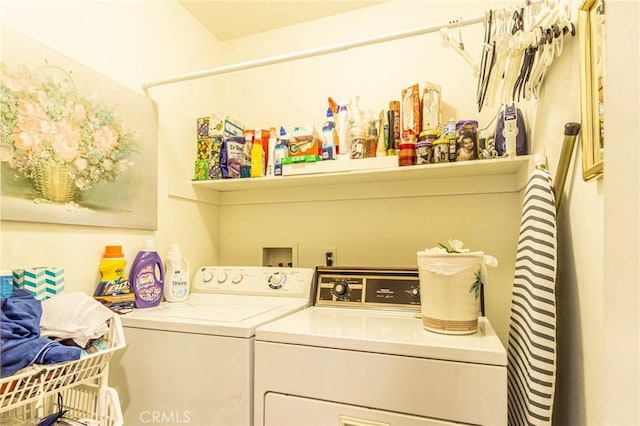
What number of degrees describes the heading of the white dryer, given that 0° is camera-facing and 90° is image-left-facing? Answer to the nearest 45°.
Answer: approximately 0°

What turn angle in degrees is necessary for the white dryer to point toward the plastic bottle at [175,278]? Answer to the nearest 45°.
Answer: approximately 135° to its right

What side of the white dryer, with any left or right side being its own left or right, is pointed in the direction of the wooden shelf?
back

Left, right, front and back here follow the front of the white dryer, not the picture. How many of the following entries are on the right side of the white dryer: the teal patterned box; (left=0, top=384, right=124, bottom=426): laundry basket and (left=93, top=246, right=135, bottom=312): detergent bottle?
3

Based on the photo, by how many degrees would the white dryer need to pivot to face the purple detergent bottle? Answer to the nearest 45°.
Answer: approximately 90° to its right

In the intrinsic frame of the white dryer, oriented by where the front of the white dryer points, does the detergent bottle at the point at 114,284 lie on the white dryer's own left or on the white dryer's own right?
on the white dryer's own right

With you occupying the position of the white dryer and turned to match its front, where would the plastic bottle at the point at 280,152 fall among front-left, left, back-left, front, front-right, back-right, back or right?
back-right

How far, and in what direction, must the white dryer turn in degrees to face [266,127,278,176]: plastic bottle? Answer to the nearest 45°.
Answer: approximately 135° to its right

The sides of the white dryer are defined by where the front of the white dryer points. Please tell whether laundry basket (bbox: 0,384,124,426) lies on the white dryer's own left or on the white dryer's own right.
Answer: on the white dryer's own right
